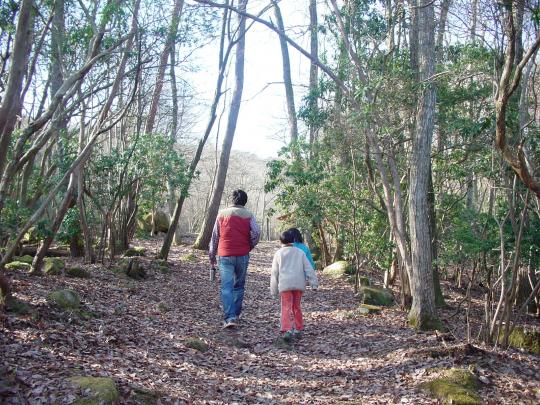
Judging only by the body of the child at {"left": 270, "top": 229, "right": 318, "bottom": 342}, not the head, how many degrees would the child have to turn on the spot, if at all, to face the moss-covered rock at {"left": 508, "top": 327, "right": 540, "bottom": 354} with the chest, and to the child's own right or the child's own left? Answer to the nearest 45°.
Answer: approximately 90° to the child's own right

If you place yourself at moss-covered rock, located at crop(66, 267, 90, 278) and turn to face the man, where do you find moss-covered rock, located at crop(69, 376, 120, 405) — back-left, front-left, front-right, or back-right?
front-right

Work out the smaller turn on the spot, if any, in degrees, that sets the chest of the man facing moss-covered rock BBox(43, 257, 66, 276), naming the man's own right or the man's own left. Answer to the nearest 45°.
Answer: approximately 45° to the man's own left

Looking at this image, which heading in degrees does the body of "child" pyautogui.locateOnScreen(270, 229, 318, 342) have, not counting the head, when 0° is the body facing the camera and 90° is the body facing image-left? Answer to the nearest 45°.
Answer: approximately 180°

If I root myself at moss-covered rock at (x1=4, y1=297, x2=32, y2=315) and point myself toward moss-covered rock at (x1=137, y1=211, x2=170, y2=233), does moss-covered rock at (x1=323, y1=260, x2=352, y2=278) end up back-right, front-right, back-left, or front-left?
front-right

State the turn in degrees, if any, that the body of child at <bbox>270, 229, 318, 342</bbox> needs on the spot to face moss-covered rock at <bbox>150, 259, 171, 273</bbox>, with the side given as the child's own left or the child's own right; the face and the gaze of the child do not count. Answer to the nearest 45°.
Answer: approximately 45° to the child's own left

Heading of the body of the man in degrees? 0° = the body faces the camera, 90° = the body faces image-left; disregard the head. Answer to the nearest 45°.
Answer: approximately 180°

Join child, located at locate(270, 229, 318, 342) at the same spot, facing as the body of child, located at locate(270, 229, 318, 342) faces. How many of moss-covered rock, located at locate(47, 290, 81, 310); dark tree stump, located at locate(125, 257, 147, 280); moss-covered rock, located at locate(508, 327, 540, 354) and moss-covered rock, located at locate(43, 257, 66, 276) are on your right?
1

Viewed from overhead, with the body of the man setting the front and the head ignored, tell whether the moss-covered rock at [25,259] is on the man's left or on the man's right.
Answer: on the man's left

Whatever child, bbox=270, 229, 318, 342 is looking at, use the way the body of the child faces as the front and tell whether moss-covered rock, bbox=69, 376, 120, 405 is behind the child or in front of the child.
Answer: behind

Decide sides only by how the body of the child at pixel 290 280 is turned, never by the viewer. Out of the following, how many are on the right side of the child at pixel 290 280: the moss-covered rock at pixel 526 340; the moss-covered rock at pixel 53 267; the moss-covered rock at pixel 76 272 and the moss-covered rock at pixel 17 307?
1

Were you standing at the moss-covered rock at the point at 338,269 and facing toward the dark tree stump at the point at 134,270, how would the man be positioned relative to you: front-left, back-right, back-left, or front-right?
front-left

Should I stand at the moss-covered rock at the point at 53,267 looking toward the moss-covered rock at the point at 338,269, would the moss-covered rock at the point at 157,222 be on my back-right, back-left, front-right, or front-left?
front-left
